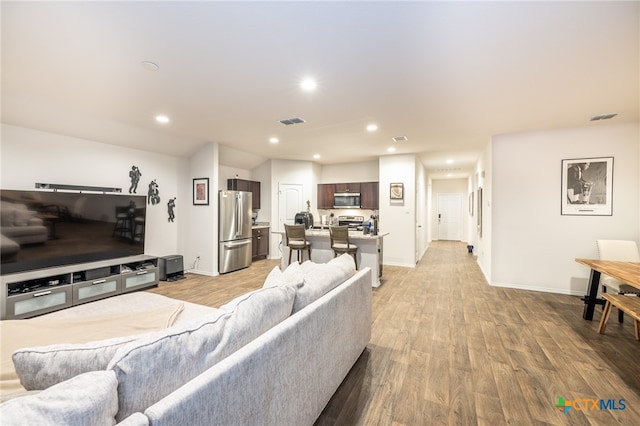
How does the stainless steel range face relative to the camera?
toward the camera

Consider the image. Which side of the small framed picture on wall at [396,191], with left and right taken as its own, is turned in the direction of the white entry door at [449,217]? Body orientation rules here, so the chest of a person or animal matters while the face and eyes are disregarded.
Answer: back

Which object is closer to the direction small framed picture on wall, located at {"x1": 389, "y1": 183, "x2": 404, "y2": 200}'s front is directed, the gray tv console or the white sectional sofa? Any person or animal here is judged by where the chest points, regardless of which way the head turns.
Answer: the white sectional sofa

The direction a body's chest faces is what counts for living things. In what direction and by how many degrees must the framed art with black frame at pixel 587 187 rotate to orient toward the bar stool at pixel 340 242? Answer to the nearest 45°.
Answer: approximately 45° to its right

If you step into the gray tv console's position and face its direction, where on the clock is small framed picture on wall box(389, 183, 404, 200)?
The small framed picture on wall is roughly at 11 o'clock from the gray tv console.

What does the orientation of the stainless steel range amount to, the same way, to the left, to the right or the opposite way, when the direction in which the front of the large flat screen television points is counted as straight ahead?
to the right

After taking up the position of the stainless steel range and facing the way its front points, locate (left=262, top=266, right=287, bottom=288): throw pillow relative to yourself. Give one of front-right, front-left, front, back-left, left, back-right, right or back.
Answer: front

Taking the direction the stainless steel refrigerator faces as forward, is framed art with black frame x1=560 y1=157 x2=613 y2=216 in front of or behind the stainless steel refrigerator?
in front

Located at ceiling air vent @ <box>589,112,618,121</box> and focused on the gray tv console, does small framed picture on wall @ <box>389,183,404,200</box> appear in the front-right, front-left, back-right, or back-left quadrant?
front-right

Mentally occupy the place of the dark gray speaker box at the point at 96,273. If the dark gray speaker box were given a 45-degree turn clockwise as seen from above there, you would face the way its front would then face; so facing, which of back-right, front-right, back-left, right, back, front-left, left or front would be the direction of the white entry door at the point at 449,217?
left

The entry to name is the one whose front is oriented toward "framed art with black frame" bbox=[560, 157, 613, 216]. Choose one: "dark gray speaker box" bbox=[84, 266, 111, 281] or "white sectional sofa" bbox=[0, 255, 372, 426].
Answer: the dark gray speaker box

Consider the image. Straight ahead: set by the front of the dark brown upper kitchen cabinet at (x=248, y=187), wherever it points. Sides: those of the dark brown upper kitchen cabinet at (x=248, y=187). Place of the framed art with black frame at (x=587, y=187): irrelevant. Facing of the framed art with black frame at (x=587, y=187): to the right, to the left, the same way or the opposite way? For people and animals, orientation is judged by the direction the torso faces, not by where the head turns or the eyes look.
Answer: to the right

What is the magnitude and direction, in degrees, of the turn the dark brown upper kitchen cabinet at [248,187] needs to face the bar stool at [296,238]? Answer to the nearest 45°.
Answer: approximately 45° to its right

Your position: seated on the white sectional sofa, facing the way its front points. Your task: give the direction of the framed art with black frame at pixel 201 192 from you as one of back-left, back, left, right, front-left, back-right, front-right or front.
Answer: front-right
